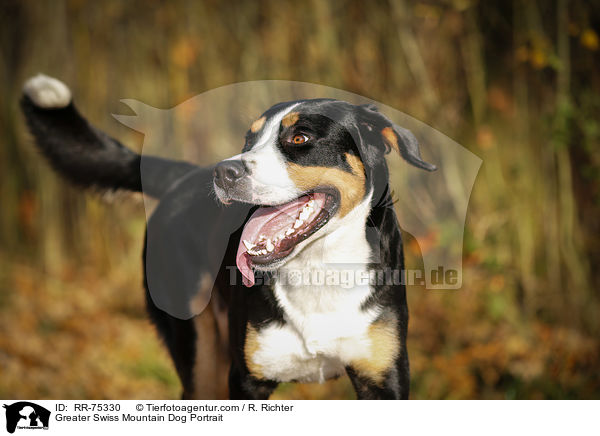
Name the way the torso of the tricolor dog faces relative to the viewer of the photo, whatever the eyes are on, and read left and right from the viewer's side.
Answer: facing the viewer and to the right of the viewer
